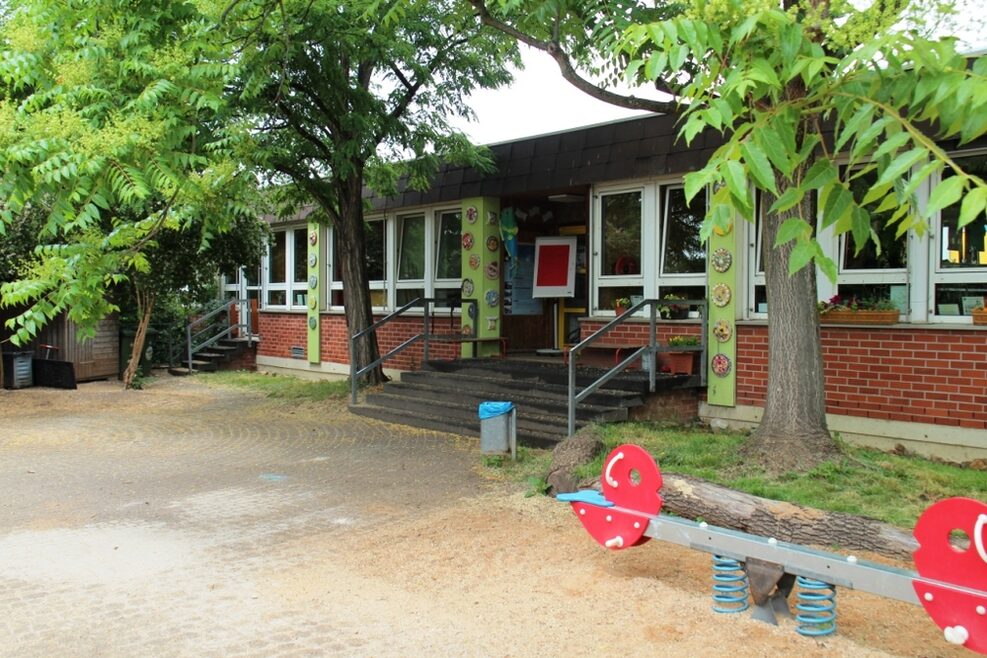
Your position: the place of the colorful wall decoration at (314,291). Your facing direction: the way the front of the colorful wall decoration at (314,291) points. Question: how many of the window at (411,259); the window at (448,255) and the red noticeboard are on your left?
3

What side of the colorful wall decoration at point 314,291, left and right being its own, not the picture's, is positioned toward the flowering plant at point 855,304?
left

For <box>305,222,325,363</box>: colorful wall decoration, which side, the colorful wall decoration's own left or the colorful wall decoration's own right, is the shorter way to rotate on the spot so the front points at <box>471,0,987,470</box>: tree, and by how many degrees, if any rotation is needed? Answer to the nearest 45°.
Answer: approximately 45° to the colorful wall decoration's own left

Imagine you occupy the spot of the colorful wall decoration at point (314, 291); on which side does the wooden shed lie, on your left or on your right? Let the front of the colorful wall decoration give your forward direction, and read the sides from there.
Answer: on your right

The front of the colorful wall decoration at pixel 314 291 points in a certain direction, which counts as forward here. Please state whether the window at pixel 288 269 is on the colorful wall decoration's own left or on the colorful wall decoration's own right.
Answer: on the colorful wall decoration's own right

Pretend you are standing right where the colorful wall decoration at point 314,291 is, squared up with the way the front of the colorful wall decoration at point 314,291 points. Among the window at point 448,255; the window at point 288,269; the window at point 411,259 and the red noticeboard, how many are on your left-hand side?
3

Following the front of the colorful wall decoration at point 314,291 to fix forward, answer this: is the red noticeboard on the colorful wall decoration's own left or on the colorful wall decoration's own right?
on the colorful wall decoration's own left

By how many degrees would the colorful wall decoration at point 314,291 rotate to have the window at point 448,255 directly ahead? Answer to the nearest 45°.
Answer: approximately 90° to its left

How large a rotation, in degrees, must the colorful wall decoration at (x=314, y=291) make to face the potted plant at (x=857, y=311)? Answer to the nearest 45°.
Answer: approximately 90° to its left

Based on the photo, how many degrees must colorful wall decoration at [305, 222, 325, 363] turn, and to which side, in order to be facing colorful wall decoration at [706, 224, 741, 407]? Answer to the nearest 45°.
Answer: approximately 90° to its left

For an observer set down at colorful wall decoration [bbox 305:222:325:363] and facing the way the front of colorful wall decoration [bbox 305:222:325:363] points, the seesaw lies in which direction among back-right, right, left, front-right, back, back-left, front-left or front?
front-left

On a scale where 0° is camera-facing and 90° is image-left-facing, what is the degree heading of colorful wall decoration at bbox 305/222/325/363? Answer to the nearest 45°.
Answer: approximately 45°

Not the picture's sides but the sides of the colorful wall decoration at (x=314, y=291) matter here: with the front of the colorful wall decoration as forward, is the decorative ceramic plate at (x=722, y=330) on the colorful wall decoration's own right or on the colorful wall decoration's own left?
on the colorful wall decoration's own left

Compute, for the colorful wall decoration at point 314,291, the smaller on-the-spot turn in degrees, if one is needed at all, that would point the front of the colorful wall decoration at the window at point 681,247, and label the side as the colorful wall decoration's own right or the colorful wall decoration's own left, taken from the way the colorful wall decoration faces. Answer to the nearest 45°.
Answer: approximately 90° to the colorful wall decoration's own left

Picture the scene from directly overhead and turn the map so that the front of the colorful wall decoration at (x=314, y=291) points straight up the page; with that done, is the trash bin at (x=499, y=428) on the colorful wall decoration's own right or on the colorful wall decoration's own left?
on the colorful wall decoration's own left
